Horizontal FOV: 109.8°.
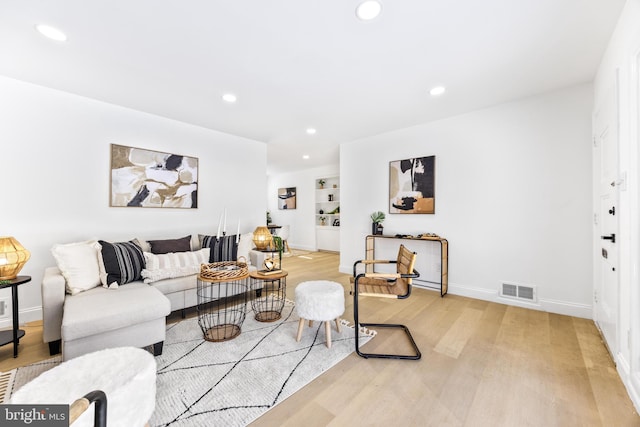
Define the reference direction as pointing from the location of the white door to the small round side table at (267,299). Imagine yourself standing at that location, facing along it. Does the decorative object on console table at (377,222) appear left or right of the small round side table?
right

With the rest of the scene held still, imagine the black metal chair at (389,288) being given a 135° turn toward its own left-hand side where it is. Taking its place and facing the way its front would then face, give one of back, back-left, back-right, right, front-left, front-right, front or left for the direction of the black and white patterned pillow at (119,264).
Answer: back-right

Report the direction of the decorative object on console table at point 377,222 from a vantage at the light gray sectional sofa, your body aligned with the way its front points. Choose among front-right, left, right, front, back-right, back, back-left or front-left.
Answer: front-left

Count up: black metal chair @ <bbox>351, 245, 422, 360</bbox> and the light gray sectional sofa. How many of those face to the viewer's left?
1

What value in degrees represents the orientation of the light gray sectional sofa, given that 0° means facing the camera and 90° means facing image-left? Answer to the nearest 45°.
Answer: approximately 315°

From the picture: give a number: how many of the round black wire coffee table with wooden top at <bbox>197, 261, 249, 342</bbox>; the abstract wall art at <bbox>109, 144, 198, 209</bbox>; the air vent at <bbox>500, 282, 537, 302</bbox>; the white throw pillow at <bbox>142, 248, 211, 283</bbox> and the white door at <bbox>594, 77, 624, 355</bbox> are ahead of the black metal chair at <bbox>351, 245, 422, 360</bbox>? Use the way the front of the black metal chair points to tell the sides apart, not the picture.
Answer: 3

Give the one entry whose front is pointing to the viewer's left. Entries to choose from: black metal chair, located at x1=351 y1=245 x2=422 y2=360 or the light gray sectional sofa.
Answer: the black metal chair

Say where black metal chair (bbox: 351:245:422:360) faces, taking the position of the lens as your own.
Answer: facing to the left of the viewer

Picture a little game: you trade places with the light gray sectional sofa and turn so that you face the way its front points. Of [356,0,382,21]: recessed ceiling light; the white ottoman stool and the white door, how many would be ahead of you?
3

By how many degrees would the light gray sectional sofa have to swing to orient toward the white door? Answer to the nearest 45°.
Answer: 0° — it already faces it

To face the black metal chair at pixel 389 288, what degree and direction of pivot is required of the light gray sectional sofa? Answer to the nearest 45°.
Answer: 0° — it already faces it

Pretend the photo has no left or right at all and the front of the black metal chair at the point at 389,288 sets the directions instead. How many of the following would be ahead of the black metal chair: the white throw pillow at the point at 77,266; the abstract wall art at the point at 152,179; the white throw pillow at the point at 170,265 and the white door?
3

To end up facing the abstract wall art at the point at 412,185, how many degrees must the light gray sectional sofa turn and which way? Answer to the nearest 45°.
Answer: approximately 45° to its left
